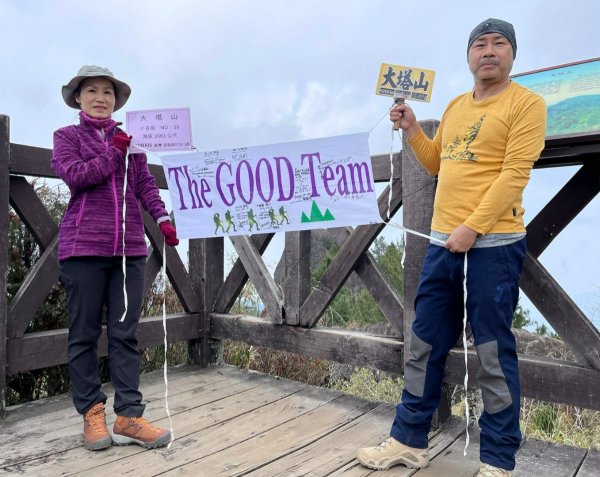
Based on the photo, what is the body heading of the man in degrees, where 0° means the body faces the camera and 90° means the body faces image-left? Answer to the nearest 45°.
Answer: approximately 45°
